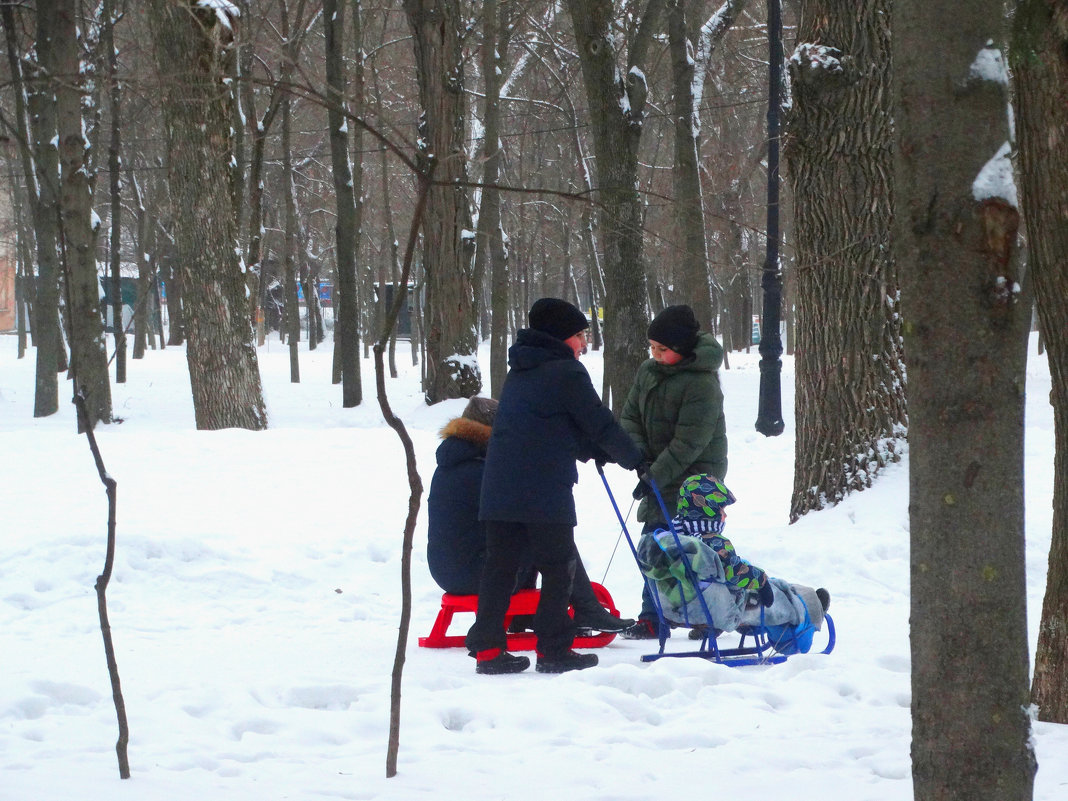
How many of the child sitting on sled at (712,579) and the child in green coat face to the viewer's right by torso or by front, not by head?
1

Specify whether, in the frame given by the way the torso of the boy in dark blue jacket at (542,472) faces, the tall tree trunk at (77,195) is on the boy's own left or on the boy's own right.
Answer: on the boy's own left

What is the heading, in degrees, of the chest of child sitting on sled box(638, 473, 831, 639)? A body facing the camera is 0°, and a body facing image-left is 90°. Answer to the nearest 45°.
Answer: approximately 270°

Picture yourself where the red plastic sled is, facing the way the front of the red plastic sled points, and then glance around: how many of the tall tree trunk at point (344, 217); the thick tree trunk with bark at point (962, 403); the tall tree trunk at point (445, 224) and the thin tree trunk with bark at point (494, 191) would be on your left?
3

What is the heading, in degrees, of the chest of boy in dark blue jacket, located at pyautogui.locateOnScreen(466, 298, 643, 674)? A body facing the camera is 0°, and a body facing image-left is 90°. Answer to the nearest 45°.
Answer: approximately 270°

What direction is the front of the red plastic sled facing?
to the viewer's right

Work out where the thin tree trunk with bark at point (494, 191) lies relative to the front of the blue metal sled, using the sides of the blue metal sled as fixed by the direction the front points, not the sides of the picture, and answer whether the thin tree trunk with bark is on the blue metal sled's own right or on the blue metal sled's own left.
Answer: on the blue metal sled's own left

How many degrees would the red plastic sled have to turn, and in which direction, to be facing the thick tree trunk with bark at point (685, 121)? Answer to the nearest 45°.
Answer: approximately 90° to its left

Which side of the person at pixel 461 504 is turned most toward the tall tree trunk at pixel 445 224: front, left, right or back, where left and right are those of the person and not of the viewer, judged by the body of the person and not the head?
left

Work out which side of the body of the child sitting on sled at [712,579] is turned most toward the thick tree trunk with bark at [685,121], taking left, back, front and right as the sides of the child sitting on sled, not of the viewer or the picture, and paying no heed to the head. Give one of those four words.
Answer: left

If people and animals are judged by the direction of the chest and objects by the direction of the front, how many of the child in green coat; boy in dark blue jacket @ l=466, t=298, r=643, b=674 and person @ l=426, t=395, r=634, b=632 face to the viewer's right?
2

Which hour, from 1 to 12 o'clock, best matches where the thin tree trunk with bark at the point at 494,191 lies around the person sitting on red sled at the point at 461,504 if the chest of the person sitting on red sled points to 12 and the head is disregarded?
The thin tree trunk with bark is roughly at 9 o'clock from the person sitting on red sled.

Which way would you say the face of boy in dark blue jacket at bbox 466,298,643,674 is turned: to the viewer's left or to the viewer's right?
to the viewer's right

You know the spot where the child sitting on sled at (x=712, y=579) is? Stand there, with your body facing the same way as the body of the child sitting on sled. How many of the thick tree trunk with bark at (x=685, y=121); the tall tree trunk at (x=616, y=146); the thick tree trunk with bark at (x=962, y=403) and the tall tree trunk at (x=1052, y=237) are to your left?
2
